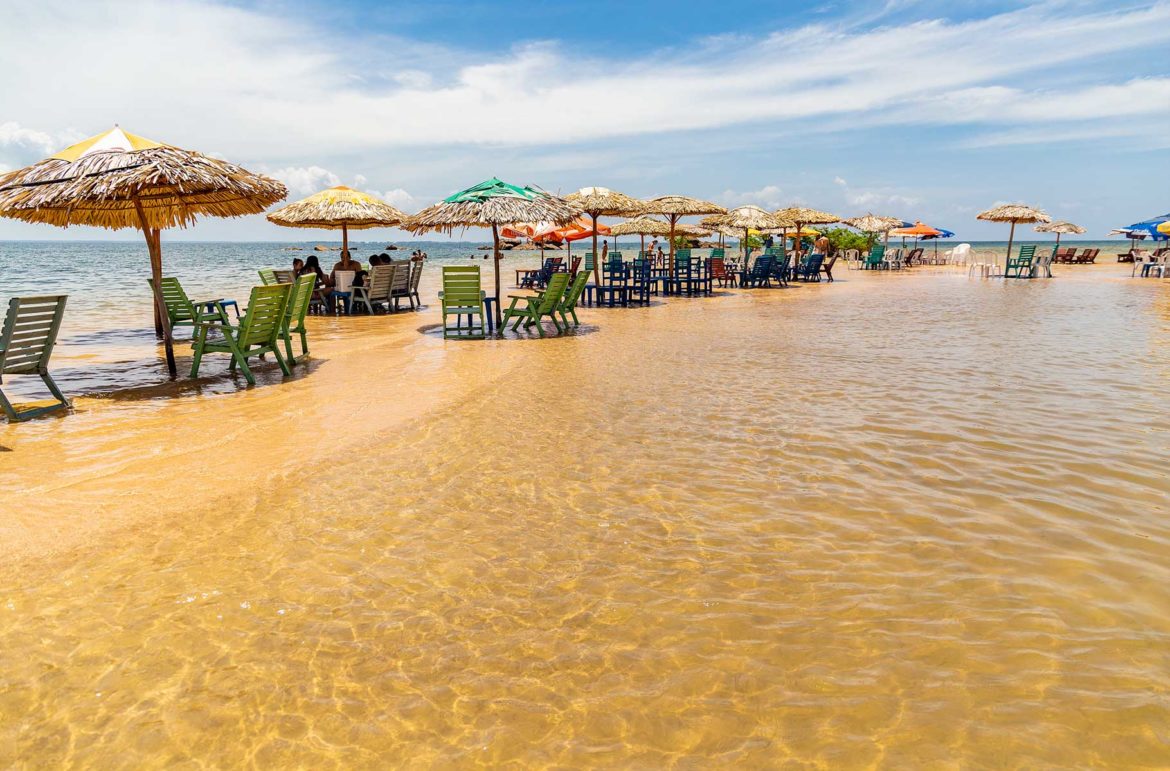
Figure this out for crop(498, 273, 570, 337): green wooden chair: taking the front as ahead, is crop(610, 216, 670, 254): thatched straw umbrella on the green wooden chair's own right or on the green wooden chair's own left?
on the green wooden chair's own right

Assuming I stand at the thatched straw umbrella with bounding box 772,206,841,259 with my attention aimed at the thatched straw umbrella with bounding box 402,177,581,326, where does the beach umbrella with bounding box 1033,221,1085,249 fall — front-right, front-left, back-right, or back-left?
back-left

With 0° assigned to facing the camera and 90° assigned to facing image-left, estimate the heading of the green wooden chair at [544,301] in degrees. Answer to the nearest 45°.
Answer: approximately 135°

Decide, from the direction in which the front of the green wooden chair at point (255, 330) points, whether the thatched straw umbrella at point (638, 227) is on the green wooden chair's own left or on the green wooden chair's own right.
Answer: on the green wooden chair's own right

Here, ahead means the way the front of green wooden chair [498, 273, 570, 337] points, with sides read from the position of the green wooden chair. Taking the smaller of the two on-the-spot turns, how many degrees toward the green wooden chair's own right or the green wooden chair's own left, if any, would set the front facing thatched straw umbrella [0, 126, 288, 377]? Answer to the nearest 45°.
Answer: approximately 90° to the green wooden chair's own left

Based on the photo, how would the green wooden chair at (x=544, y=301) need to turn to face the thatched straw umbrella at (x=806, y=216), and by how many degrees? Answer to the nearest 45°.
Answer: approximately 90° to its right

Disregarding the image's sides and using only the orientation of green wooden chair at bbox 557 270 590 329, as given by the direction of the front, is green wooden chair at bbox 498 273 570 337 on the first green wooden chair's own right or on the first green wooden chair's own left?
on the first green wooden chair's own left
